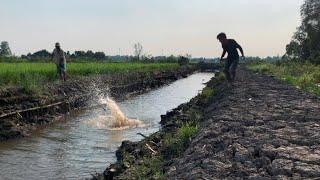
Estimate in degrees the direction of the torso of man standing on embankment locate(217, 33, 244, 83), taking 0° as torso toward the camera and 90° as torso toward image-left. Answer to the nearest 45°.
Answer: approximately 45°
